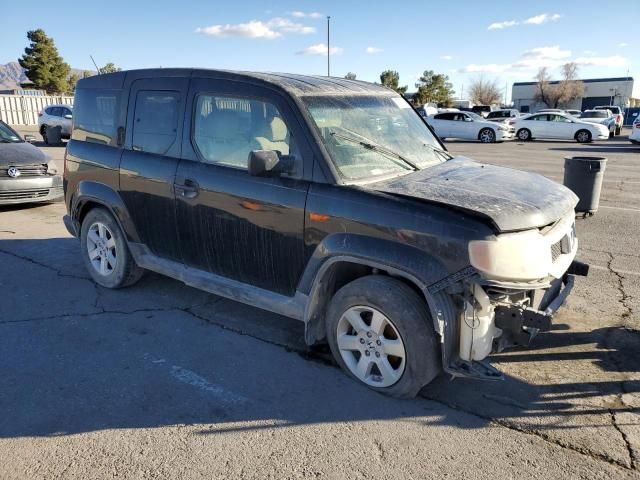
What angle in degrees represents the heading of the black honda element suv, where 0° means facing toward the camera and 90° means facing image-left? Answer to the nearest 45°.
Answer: approximately 315°

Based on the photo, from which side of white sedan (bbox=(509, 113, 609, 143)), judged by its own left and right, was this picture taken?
right

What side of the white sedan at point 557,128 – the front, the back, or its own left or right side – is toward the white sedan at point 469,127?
back

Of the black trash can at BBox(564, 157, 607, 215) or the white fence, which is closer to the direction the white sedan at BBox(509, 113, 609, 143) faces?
the black trash can

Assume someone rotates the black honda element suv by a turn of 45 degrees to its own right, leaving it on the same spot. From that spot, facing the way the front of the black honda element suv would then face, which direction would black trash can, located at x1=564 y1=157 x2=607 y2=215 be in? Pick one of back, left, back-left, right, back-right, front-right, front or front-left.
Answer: back-left

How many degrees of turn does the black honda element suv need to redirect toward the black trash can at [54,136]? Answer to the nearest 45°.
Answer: approximately 180°

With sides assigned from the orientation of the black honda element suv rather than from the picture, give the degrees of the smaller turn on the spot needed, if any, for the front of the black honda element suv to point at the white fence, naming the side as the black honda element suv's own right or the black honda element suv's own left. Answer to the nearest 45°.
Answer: approximately 180°

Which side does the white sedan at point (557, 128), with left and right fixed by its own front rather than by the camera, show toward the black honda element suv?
right

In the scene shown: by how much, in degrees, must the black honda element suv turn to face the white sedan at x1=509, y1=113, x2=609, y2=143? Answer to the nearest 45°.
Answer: approximately 90° to its left
